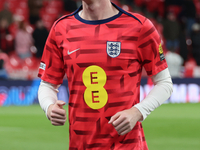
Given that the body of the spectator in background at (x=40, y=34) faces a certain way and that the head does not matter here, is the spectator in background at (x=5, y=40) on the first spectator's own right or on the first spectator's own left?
on the first spectator's own right

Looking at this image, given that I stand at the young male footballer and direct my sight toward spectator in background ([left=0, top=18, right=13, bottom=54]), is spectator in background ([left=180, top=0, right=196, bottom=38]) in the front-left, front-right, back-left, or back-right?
front-right

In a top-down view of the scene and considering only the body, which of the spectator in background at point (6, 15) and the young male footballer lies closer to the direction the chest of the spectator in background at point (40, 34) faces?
the young male footballer

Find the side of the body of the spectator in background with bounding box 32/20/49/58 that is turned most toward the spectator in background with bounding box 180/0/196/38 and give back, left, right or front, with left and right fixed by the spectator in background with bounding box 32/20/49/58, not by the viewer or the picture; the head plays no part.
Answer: left

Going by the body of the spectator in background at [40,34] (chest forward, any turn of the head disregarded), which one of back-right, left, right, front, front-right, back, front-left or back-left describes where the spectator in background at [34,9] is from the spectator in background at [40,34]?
back

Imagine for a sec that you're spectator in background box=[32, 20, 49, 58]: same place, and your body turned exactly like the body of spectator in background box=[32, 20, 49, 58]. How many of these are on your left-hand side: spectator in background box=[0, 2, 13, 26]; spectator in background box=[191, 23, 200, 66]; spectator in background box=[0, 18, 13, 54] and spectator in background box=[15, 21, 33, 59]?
1

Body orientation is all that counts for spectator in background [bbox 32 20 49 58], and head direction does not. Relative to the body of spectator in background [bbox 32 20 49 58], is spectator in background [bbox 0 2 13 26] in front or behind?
behind

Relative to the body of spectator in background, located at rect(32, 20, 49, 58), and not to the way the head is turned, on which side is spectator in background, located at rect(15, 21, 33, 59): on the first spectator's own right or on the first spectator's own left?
on the first spectator's own right

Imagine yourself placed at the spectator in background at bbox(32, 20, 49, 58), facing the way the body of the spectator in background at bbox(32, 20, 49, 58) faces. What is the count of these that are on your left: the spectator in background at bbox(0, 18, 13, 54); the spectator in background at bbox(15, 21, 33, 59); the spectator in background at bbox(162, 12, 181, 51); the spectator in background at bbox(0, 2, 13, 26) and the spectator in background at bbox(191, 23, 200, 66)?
2

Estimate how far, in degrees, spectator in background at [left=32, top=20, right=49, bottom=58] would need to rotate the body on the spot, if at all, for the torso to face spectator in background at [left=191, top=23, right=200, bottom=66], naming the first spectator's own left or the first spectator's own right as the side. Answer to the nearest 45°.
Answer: approximately 90° to the first spectator's own left

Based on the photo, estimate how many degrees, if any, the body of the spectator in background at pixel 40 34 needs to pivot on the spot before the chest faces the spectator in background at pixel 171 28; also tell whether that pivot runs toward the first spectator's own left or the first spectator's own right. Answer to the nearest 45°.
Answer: approximately 90° to the first spectator's own left

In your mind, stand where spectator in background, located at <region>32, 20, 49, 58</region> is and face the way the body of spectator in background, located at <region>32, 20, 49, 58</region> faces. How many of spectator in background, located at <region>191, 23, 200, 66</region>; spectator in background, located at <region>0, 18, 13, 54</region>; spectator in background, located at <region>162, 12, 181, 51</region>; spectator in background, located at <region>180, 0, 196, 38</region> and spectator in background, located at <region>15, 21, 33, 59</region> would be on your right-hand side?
2

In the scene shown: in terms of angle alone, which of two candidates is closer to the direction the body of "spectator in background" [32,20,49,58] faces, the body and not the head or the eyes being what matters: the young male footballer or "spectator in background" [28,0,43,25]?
the young male footballer

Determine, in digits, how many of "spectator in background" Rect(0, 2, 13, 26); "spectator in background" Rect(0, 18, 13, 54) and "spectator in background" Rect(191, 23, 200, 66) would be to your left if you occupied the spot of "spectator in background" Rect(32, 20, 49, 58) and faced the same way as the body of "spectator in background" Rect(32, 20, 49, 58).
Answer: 1

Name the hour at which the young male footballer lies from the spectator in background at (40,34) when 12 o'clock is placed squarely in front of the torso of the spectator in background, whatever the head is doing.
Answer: The young male footballer is roughly at 12 o'clock from the spectator in background.

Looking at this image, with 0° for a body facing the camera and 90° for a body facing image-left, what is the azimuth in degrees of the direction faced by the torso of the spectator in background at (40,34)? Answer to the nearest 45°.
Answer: approximately 0°
